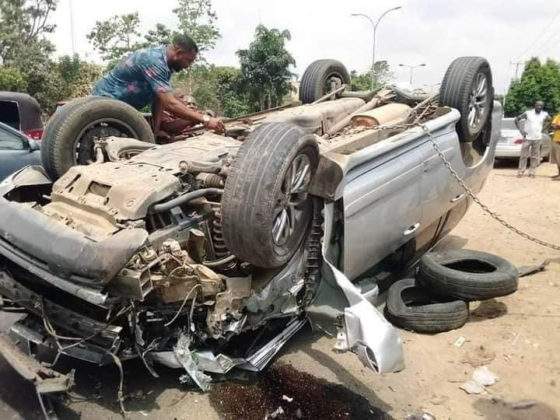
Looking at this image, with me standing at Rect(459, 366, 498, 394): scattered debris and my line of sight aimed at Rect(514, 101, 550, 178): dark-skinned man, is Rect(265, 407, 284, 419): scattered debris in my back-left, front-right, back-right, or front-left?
back-left

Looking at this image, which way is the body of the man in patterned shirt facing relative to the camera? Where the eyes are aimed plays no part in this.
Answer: to the viewer's right

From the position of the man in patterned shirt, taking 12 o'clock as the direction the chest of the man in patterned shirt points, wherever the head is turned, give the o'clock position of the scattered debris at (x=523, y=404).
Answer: The scattered debris is roughly at 2 o'clock from the man in patterned shirt.

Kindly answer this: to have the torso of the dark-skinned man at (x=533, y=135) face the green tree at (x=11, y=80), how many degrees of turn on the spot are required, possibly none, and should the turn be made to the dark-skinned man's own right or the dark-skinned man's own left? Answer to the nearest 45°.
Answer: approximately 90° to the dark-skinned man's own right

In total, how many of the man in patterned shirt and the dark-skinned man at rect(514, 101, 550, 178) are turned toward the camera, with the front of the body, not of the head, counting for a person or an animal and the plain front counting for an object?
1

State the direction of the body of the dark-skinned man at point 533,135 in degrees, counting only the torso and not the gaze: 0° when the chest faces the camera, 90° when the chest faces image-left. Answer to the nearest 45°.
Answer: approximately 0°

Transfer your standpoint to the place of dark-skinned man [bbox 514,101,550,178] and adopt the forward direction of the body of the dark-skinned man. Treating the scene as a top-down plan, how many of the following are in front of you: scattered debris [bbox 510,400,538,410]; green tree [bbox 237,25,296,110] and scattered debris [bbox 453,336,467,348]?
2

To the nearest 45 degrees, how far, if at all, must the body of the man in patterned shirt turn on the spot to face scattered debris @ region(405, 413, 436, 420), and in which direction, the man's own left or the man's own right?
approximately 45° to the man's own right

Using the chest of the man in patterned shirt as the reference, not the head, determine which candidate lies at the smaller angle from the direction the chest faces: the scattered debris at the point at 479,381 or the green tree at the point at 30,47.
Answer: the scattered debris

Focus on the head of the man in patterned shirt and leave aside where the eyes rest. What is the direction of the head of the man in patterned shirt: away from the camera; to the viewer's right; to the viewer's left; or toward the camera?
to the viewer's right

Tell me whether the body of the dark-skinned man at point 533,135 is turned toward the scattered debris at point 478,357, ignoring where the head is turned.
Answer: yes
